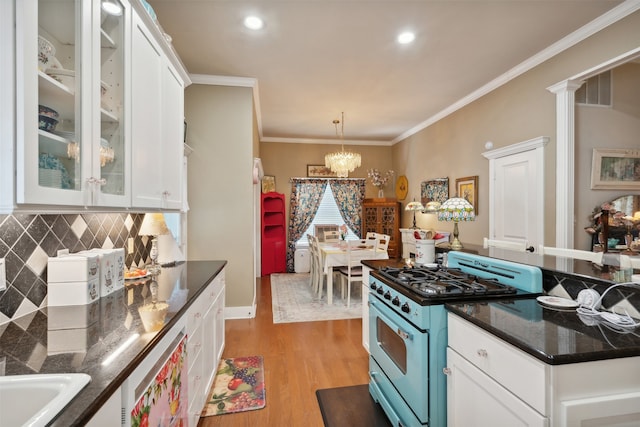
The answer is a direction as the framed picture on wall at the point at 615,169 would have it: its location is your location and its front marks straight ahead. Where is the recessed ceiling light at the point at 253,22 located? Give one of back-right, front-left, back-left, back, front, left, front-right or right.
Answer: front-right

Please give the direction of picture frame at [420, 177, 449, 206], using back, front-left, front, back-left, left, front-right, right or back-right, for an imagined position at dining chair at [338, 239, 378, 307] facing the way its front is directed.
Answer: right

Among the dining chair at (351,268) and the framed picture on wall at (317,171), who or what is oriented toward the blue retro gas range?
the framed picture on wall

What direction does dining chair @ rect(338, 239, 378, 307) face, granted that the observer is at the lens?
facing away from the viewer and to the left of the viewer

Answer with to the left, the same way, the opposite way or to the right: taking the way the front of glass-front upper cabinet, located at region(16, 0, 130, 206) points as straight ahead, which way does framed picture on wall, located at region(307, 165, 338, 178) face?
to the right

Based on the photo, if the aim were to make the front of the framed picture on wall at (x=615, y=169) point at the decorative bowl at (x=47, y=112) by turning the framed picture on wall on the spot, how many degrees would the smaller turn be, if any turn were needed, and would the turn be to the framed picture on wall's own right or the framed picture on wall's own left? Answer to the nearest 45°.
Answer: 0° — it already faces it

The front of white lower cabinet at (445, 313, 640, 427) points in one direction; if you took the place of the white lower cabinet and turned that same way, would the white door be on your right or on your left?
on your right

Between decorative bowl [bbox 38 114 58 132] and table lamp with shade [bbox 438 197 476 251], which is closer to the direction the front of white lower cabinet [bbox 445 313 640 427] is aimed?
the decorative bowl

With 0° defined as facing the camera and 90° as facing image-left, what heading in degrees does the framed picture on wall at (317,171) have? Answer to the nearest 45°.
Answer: approximately 0°
